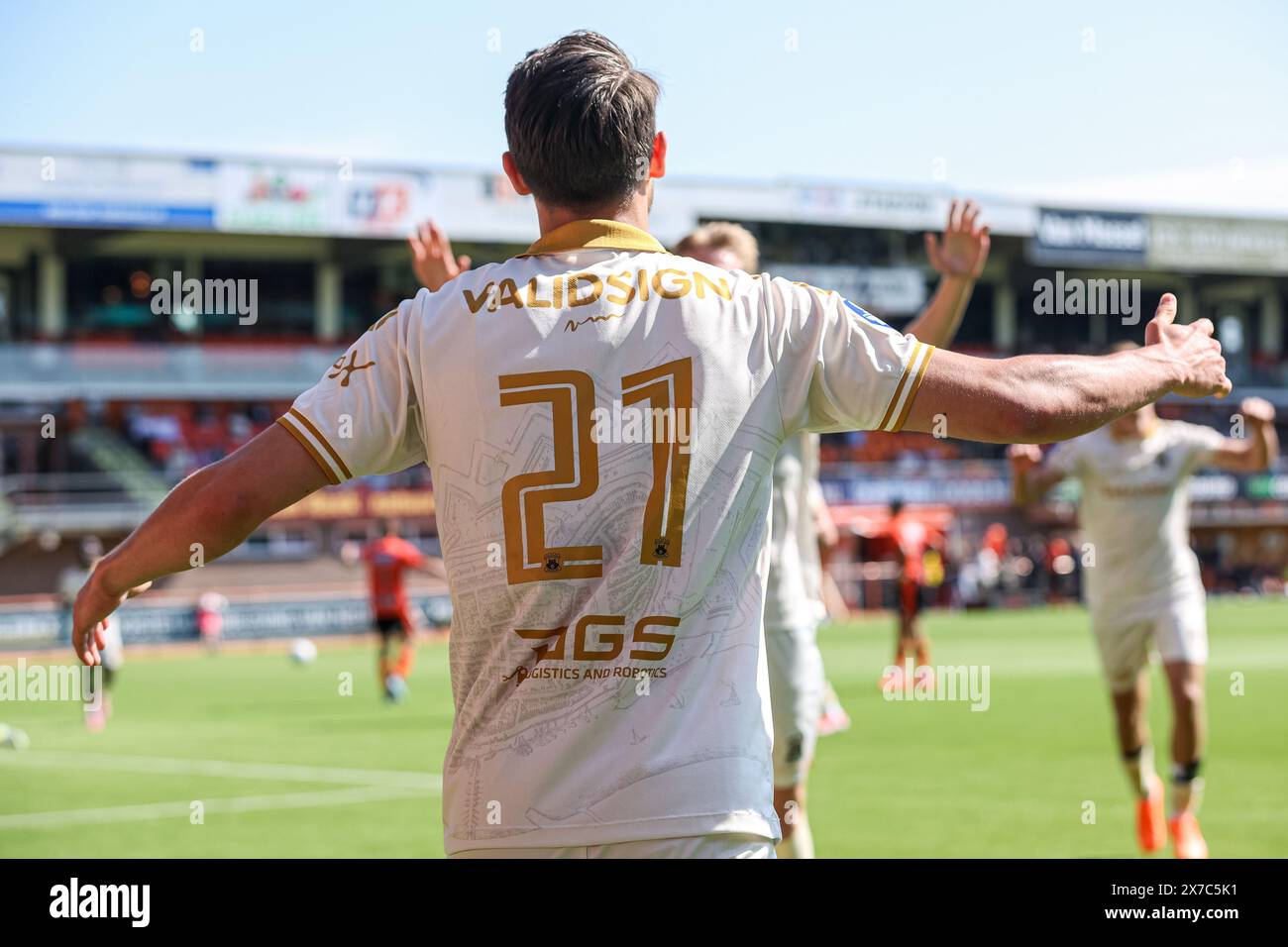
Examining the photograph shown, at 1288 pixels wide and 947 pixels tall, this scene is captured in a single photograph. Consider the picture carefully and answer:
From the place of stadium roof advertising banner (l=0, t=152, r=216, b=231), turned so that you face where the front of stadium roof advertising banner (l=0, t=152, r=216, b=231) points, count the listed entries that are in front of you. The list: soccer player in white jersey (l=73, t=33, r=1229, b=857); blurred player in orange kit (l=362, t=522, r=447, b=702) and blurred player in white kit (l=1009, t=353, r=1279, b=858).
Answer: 3

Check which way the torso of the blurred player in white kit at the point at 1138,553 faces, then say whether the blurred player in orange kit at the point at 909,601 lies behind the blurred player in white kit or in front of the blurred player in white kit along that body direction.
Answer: behind

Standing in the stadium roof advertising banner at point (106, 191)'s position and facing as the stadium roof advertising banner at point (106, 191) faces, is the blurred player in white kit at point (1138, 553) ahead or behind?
ahead

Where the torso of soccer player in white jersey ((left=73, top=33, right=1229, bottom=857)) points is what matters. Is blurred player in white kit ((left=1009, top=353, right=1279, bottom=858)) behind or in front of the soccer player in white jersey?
in front

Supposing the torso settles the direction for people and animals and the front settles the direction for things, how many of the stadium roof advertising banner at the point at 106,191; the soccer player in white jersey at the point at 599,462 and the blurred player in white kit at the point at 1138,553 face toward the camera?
2

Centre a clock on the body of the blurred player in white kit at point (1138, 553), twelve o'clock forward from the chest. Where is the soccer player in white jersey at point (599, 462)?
The soccer player in white jersey is roughly at 12 o'clock from the blurred player in white kit.

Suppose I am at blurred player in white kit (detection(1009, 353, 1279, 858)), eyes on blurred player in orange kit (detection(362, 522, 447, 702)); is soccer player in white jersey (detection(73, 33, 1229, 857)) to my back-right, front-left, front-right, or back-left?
back-left

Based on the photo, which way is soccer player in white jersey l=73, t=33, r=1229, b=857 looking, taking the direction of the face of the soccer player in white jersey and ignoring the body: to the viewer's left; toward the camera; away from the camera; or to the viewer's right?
away from the camera

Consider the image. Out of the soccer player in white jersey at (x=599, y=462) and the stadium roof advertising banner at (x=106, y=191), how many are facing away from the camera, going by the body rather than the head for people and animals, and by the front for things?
1

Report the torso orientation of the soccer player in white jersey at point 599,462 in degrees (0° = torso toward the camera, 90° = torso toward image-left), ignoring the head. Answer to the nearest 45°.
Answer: approximately 180°

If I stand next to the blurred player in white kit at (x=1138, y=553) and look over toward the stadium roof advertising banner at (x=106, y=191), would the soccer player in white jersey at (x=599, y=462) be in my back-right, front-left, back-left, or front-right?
back-left

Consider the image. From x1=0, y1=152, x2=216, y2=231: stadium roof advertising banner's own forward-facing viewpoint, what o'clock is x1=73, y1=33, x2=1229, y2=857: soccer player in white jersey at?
The soccer player in white jersey is roughly at 12 o'clock from the stadium roof advertising banner.

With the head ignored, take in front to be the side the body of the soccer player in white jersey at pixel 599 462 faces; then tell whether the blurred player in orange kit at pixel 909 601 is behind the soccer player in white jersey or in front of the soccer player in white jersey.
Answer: in front

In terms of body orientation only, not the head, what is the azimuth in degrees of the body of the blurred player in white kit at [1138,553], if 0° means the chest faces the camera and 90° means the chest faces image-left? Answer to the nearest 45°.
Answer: approximately 0°

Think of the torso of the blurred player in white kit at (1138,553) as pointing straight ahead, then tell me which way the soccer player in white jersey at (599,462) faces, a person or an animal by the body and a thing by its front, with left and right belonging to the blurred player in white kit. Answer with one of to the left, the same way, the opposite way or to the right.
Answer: the opposite way
